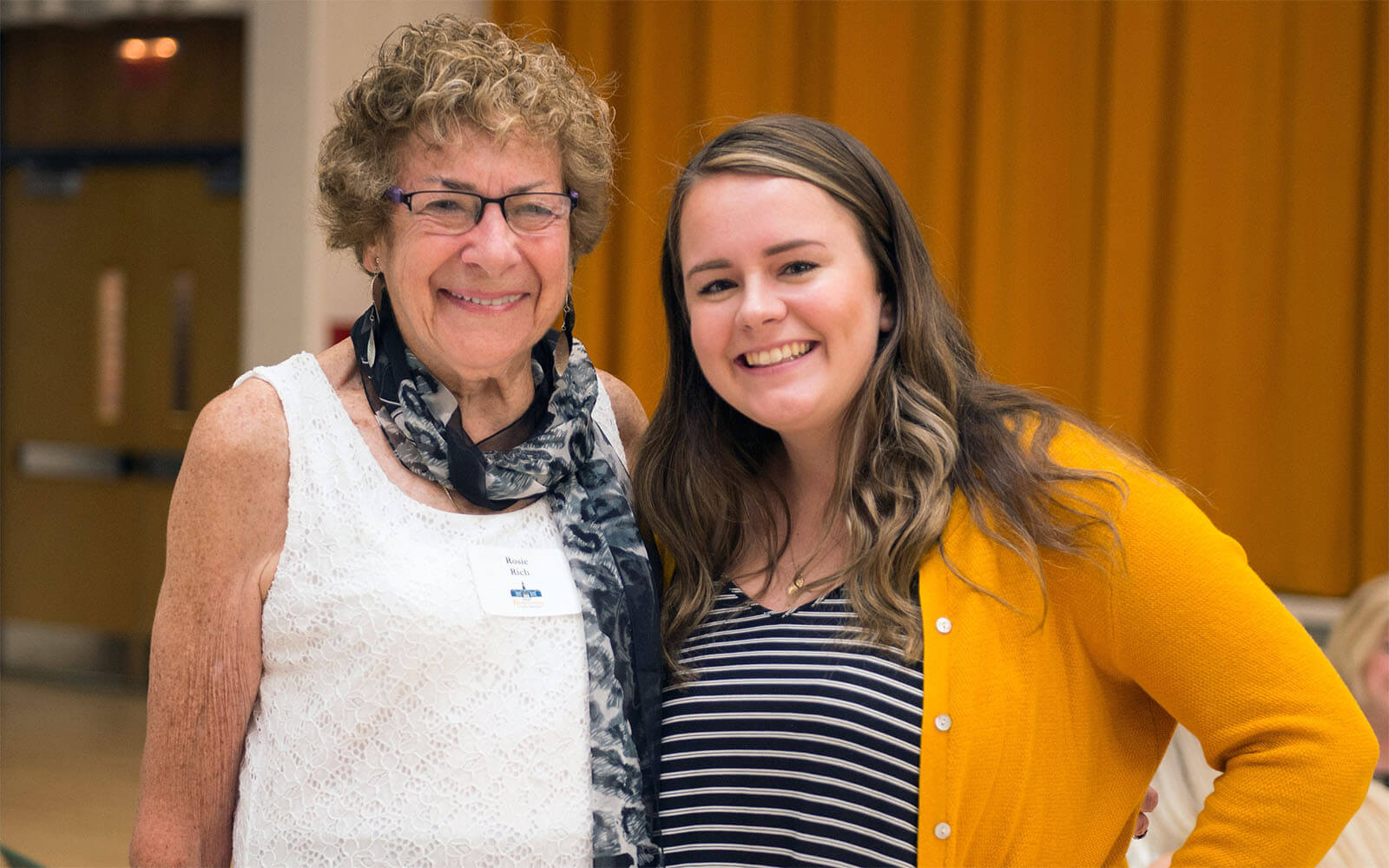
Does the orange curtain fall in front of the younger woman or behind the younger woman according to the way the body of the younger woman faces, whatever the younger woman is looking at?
behind

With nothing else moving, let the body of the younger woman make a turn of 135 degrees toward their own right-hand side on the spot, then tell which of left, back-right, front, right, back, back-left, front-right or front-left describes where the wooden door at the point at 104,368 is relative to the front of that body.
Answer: front-left

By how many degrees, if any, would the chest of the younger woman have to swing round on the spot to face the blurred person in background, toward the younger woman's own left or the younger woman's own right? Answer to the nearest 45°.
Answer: approximately 180°

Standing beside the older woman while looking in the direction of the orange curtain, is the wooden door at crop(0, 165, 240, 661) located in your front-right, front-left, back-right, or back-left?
front-left

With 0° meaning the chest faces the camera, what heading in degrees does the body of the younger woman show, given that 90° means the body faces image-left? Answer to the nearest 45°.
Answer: approximately 45°
